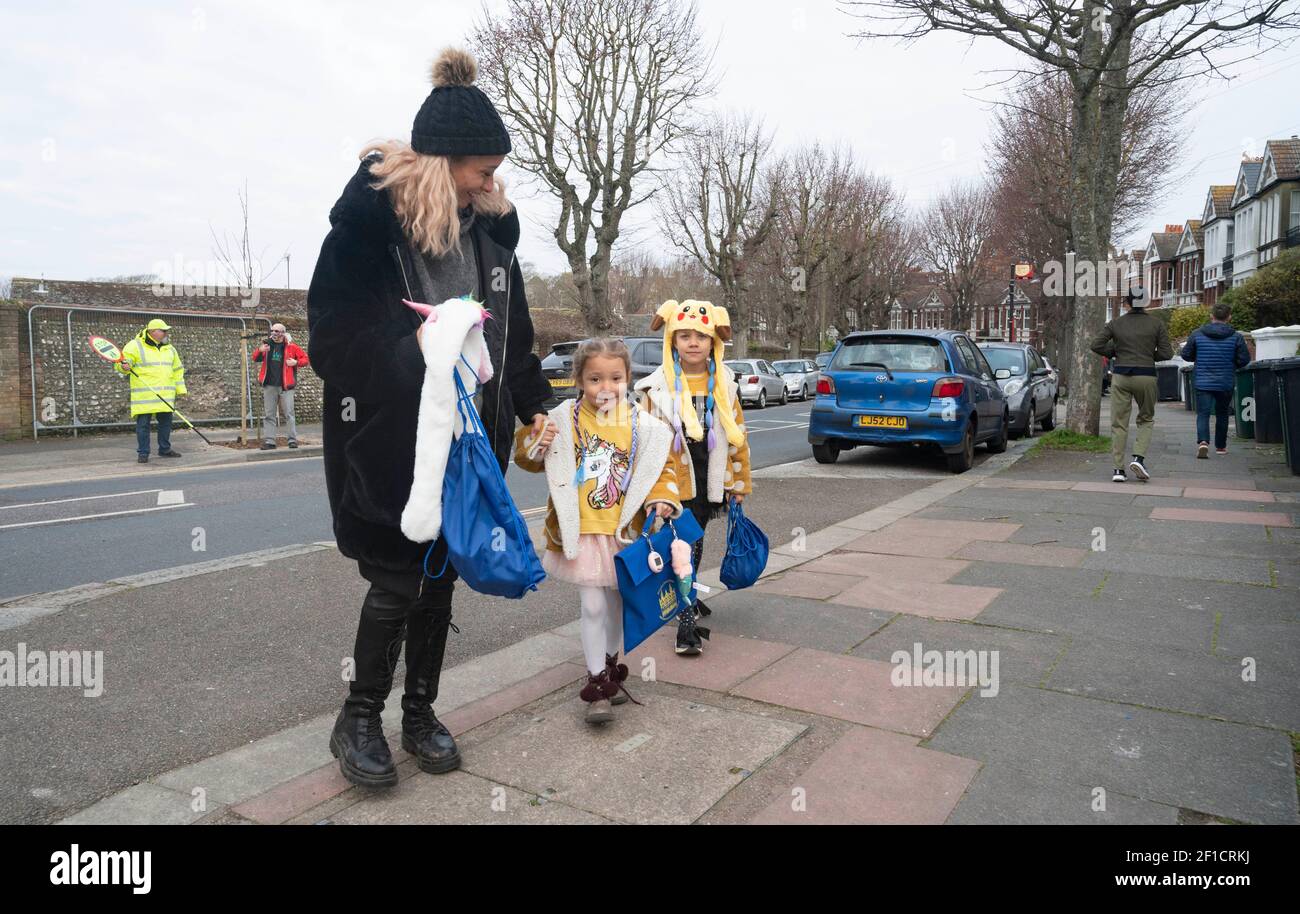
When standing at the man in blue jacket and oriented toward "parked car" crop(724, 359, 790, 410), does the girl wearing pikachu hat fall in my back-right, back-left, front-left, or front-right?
back-left

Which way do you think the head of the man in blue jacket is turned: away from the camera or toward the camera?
away from the camera

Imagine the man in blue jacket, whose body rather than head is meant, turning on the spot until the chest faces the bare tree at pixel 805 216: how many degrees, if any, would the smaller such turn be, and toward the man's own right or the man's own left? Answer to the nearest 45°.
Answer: approximately 45° to the man's own left

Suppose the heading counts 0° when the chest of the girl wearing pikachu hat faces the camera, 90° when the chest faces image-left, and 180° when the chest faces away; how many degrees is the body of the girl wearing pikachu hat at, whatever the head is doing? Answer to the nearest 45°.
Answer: approximately 0°

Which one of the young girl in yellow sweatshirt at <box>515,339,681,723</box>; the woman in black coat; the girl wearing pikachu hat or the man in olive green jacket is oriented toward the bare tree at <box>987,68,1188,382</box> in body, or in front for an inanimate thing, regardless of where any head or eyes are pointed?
the man in olive green jacket

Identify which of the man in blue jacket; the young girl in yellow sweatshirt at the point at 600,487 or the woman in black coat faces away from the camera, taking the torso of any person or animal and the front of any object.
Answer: the man in blue jacket

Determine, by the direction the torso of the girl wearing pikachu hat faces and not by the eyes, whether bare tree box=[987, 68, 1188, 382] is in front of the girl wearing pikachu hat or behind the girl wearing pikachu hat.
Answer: behind

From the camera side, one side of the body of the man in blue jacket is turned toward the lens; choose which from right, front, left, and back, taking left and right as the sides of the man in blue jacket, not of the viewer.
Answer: back

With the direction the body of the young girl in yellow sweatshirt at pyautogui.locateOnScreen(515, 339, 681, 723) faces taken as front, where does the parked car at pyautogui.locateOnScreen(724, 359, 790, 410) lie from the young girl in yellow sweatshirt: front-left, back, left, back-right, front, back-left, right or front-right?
back

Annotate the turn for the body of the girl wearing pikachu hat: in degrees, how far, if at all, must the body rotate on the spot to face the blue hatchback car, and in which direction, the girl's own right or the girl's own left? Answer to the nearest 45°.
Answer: approximately 180°

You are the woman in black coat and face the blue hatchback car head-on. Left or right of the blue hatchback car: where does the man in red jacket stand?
left

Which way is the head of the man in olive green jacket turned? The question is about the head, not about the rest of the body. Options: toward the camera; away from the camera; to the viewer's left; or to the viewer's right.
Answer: away from the camera

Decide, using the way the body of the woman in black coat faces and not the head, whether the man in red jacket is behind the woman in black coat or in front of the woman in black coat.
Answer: behind

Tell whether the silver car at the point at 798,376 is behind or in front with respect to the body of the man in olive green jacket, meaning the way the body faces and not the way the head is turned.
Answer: in front

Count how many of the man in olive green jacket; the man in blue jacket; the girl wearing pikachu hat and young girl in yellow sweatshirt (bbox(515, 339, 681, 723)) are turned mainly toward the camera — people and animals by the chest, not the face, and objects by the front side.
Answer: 2

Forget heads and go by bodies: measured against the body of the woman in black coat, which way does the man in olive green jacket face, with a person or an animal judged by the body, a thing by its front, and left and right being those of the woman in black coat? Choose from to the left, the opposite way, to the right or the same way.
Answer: to the left

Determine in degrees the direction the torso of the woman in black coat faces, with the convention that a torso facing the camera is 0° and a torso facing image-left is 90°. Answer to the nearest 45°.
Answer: approximately 315°
